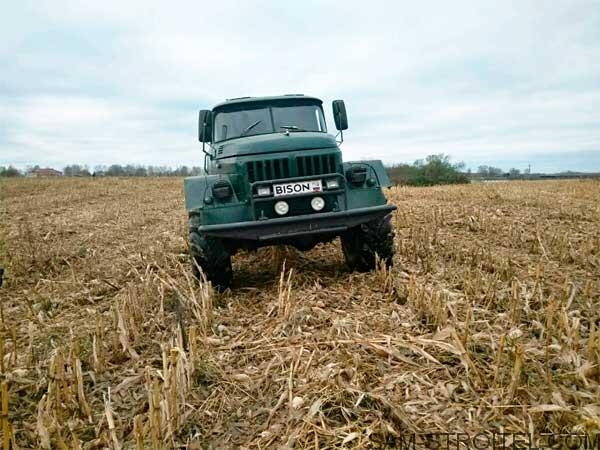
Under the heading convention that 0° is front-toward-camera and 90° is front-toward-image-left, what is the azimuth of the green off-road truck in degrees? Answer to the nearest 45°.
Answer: approximately 0°
